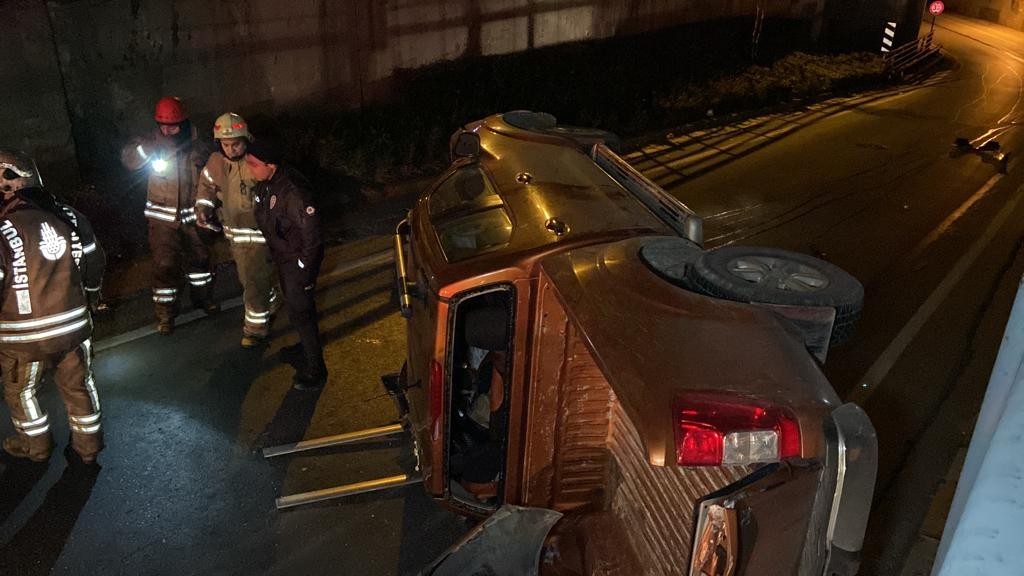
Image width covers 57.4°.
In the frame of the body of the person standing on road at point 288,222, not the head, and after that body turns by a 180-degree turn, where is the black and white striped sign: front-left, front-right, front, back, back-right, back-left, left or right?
front

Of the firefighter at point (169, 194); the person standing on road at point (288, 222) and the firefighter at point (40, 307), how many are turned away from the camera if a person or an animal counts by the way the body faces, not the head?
1

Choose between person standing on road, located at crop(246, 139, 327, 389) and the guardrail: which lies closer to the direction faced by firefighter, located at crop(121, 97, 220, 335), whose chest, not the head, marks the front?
the person standing on road

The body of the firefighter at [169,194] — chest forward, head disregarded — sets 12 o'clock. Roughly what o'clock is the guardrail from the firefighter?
The guardrail is roughly at 8 o'clock from the firefighter.

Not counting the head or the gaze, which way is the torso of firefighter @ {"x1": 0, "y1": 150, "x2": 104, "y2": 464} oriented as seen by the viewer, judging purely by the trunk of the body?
away from the camera

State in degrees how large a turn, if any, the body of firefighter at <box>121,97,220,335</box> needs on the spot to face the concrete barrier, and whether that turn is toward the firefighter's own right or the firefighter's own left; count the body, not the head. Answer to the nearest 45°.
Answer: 0° — they already face it

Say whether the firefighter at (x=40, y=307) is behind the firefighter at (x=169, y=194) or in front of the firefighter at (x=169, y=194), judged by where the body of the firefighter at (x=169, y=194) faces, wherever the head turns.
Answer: in front

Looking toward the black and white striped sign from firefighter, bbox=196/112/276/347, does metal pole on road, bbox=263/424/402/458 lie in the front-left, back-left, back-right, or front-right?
back-right

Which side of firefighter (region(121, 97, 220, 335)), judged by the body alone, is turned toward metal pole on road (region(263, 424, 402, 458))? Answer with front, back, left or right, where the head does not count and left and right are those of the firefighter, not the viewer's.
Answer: front

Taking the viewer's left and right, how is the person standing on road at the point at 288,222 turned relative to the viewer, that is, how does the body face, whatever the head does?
facing the viewer and to the left of the viewer

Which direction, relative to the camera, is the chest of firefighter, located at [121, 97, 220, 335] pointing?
toward the camera

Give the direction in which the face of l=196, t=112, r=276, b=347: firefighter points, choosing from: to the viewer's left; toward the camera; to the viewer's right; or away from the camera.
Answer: toward the camera

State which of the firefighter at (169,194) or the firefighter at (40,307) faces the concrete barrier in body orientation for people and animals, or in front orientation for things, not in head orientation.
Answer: the firefighter at (169,194)

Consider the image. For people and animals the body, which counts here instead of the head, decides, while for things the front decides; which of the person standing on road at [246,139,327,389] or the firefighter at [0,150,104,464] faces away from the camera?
the firefighter

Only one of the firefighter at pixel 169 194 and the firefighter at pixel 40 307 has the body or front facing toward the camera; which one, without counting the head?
the firefighter at pixel 169 194

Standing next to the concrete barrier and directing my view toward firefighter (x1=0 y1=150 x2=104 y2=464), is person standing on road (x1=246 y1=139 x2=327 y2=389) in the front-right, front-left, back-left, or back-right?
front-right

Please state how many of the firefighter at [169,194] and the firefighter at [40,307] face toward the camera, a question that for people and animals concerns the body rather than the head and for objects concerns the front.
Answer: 1
